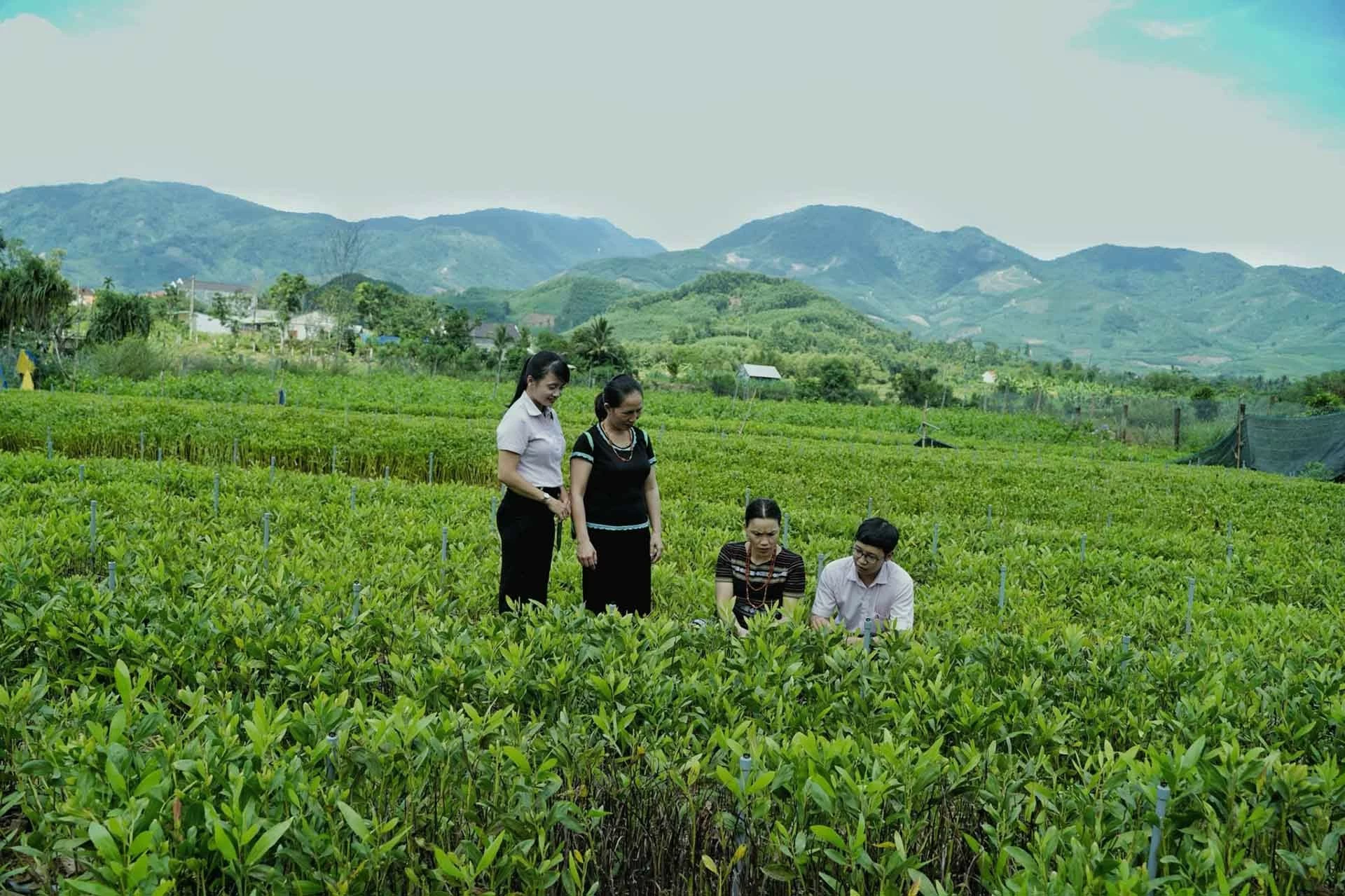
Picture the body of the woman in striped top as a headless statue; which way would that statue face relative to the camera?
toward the camera

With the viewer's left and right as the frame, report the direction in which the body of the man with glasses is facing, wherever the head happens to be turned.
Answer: facing the viewer

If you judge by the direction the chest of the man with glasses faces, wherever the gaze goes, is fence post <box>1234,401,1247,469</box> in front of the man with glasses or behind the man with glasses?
behind

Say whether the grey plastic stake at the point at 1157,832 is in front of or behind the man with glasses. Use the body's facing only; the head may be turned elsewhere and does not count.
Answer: in front

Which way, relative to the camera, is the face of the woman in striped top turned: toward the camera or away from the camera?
toward the camera

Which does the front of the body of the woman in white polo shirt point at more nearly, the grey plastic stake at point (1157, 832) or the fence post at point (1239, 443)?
the grey plastic stake

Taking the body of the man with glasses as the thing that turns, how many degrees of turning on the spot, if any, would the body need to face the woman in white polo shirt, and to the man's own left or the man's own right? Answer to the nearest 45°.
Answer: approximately 90° to the man's own right

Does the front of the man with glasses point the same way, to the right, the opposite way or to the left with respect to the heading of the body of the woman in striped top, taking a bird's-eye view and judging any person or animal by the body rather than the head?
the same way

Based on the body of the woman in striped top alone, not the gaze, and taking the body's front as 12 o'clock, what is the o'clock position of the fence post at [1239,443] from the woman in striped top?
The fence post is roughly at 7 o'clock from the woman in striped top.

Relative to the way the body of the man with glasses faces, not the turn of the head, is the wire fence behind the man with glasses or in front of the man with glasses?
behind

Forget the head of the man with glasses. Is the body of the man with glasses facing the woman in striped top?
no

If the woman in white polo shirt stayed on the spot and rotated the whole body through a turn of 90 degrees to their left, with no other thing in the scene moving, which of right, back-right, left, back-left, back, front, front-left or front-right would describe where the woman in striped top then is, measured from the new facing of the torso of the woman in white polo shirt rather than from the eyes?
front-right

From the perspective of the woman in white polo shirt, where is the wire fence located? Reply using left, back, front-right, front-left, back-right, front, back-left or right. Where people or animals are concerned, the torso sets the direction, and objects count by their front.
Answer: left

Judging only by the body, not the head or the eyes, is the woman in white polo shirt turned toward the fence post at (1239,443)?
no

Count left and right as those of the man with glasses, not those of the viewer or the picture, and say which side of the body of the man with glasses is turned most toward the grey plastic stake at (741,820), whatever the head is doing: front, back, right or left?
front

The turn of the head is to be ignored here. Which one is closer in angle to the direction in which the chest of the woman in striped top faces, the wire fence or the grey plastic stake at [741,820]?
the grey plastic stake

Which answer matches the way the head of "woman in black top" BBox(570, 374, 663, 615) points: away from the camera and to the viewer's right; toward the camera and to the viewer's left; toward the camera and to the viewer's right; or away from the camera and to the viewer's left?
toward the camera and to the viewer's right

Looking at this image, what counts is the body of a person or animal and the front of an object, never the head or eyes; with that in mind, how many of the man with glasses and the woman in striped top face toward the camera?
2

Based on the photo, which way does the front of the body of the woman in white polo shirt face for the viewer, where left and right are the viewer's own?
facing the viewer and to the right of the viewer
